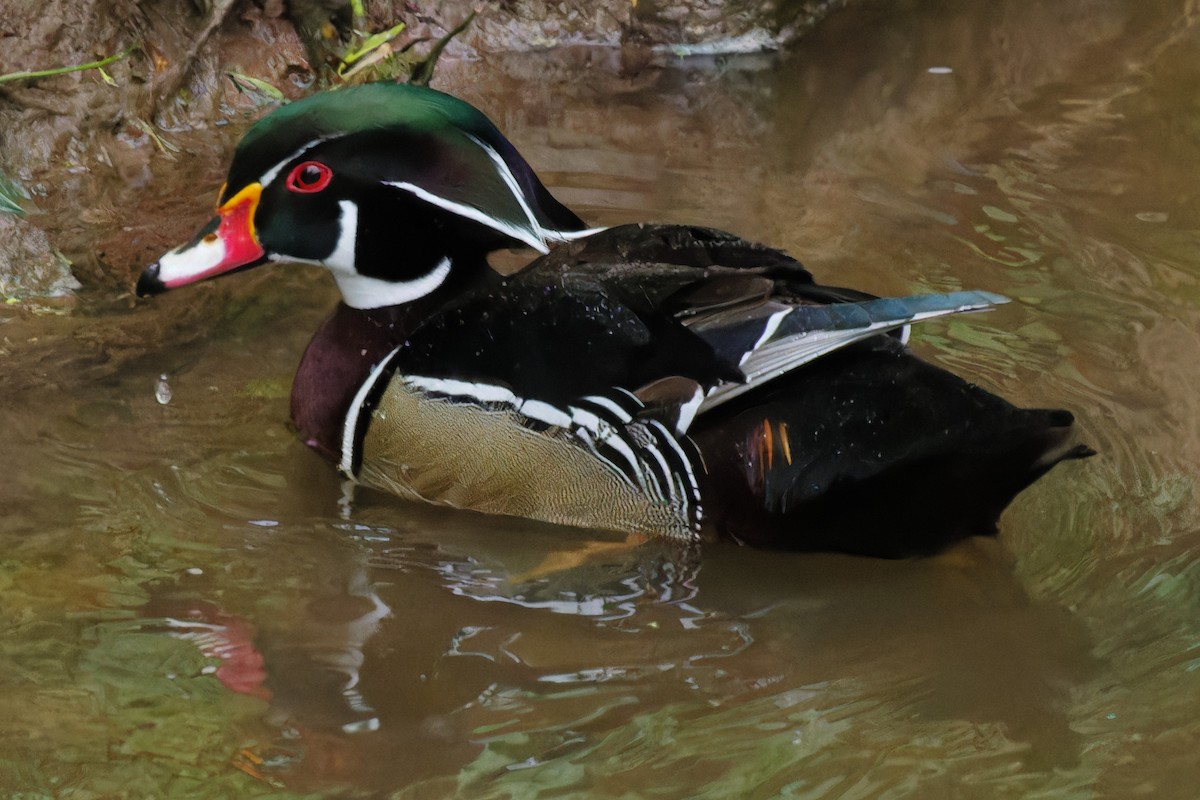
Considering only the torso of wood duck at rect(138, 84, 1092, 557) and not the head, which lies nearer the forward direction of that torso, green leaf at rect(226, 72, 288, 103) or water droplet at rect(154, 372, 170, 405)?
the water droplet

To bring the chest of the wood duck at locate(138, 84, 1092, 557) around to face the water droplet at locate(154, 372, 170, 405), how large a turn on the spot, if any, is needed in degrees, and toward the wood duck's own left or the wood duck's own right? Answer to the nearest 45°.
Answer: approximately 45° to the wood duck's own right

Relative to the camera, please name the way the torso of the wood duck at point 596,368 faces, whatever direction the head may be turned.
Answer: to the viewer's left

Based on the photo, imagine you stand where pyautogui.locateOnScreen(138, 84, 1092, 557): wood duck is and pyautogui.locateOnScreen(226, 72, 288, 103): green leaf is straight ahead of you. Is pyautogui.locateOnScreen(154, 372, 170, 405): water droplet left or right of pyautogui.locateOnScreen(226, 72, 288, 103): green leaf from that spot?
left

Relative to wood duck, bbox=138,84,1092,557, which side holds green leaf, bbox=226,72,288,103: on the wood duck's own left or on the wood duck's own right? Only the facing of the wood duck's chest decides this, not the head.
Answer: on the wood duck's own right
